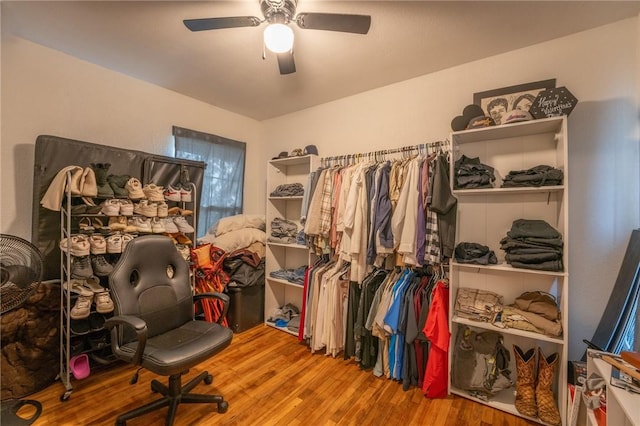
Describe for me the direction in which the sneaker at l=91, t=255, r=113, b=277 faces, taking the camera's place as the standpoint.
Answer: facing the viewer and to the right of the viewer

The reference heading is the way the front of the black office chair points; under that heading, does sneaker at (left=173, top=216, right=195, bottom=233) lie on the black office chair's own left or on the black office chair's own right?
on the black office chair's own left

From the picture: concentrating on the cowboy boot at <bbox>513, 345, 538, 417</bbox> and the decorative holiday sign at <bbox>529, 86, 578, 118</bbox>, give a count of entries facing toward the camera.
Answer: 2

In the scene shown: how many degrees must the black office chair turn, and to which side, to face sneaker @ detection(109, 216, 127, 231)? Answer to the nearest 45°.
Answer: approximately 180°

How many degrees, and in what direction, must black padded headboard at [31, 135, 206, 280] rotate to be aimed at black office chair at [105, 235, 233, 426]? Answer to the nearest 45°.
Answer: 0° — it already faces it

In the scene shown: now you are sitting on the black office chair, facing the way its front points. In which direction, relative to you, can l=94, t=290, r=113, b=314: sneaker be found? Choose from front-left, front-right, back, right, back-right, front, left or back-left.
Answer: back

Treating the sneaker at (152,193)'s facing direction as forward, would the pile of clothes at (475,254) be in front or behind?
in front

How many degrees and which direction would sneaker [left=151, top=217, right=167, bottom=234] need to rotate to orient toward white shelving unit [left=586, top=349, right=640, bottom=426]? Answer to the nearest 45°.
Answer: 0° — it already faces it

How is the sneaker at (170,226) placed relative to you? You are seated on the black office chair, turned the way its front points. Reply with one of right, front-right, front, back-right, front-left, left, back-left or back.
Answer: back-left

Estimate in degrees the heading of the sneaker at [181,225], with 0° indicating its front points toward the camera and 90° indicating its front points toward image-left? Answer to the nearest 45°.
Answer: approximately 315°

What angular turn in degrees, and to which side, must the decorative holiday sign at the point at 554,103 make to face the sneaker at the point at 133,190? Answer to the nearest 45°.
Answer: approximately 45° to its right
